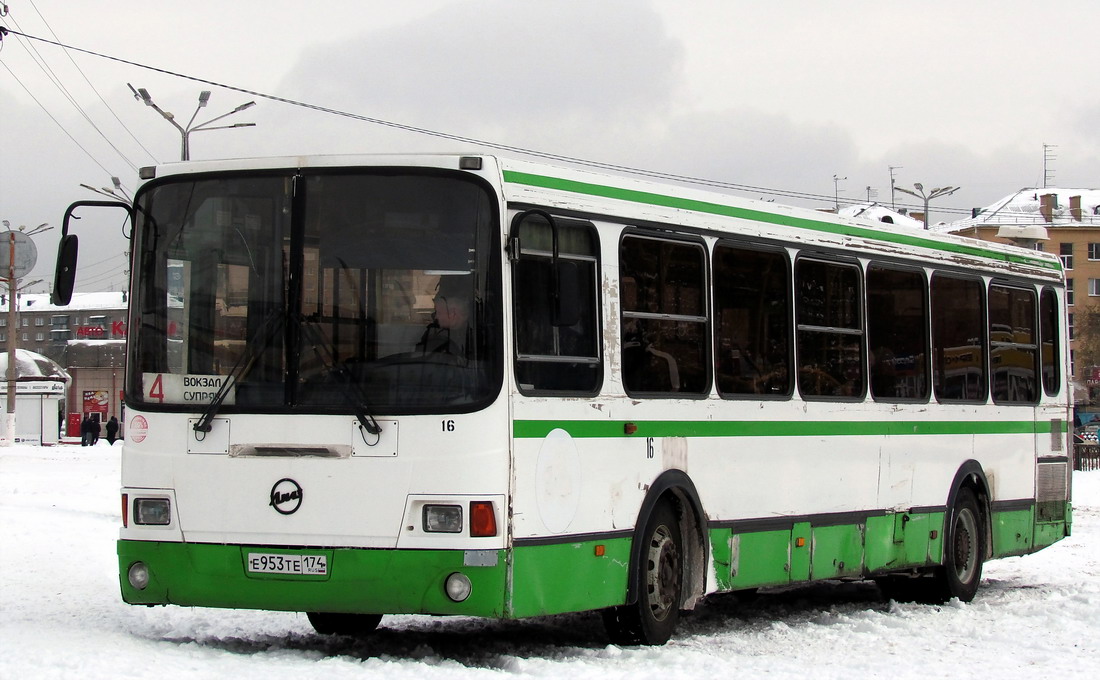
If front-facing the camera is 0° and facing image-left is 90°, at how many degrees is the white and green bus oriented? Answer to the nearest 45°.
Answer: approximately 45°
